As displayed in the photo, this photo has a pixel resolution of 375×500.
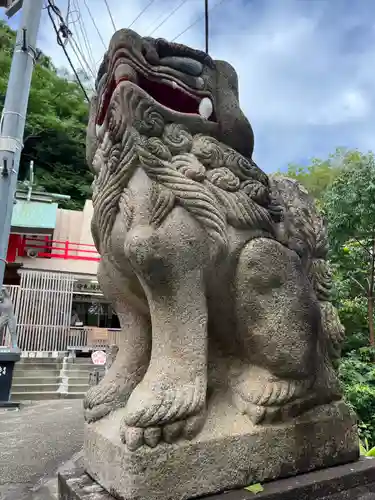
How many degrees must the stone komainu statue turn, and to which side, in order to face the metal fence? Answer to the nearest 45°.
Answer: approximately 90° to its right

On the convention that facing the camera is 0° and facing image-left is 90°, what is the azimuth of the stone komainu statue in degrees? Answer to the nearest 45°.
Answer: approximately 45°

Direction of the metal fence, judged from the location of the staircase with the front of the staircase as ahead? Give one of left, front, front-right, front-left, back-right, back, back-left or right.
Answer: back

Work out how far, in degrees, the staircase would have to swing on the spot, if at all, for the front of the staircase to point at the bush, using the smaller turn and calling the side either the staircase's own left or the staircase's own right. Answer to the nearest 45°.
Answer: approximately 45° to the staircase's own left

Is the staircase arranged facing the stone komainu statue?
yes

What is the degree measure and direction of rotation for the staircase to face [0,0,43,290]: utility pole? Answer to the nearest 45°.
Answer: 0° — it already faces it

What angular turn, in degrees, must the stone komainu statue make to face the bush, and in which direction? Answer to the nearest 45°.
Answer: approximately 180°

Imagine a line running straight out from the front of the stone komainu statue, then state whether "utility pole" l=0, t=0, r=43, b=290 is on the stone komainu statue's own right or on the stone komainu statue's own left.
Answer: on the stone komainu statue's own right

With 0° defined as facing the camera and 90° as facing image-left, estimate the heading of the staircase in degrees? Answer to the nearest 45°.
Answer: approximately 0°
